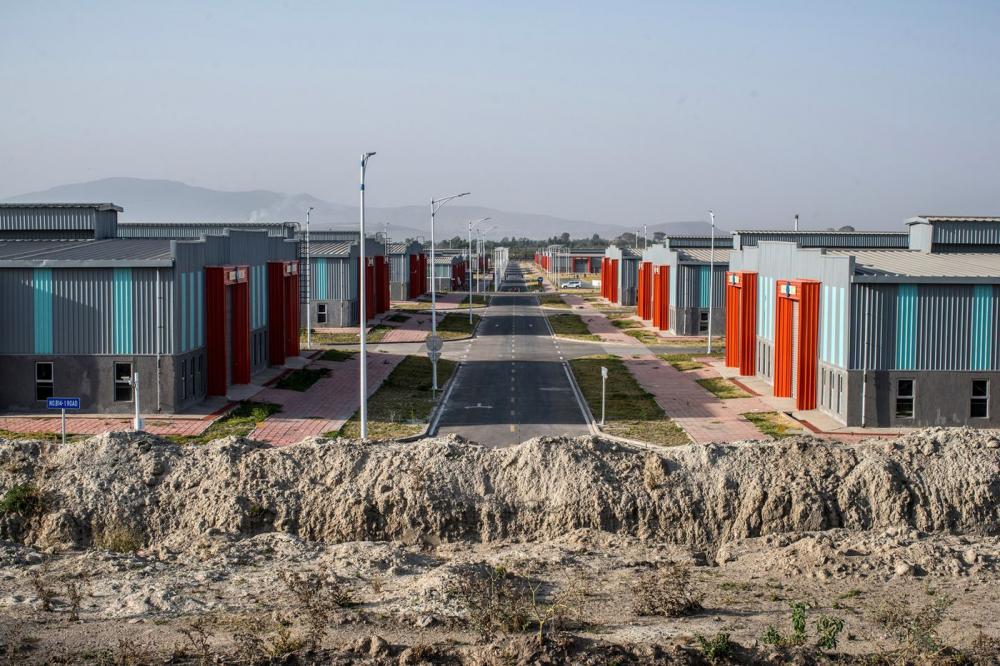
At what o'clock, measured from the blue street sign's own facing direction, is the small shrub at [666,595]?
The small shrub is roughly at 11 o'clock from the blue street sign.

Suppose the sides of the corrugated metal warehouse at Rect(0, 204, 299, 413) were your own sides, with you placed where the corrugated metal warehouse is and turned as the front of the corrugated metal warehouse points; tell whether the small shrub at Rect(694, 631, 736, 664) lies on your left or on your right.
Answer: on your right

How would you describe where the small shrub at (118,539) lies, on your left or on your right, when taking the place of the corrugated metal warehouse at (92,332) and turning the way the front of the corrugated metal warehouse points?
on your right

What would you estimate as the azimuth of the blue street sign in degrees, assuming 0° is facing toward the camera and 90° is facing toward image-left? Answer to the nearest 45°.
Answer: approximately 0°

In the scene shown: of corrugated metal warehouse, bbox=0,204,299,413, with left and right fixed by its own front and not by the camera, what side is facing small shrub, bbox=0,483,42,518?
right

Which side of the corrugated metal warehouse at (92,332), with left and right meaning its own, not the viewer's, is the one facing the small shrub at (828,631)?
right

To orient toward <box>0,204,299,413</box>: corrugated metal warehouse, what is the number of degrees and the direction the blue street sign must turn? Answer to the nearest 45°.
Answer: approximately 180°

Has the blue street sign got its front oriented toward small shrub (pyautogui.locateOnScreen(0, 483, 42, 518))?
yes

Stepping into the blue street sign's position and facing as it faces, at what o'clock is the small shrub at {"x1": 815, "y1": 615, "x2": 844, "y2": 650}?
The small shrub is roughly at 11 o'clock from the blue street sign.

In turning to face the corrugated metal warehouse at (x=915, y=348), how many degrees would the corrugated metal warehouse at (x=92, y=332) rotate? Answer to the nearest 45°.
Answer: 0° — it already faces it

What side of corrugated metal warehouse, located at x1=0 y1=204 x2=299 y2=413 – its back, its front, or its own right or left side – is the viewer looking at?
right
